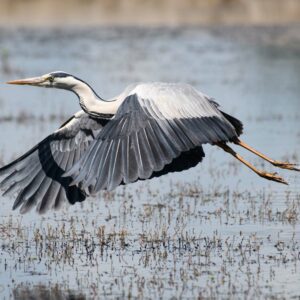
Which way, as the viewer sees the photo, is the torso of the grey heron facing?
to the viewer's left
